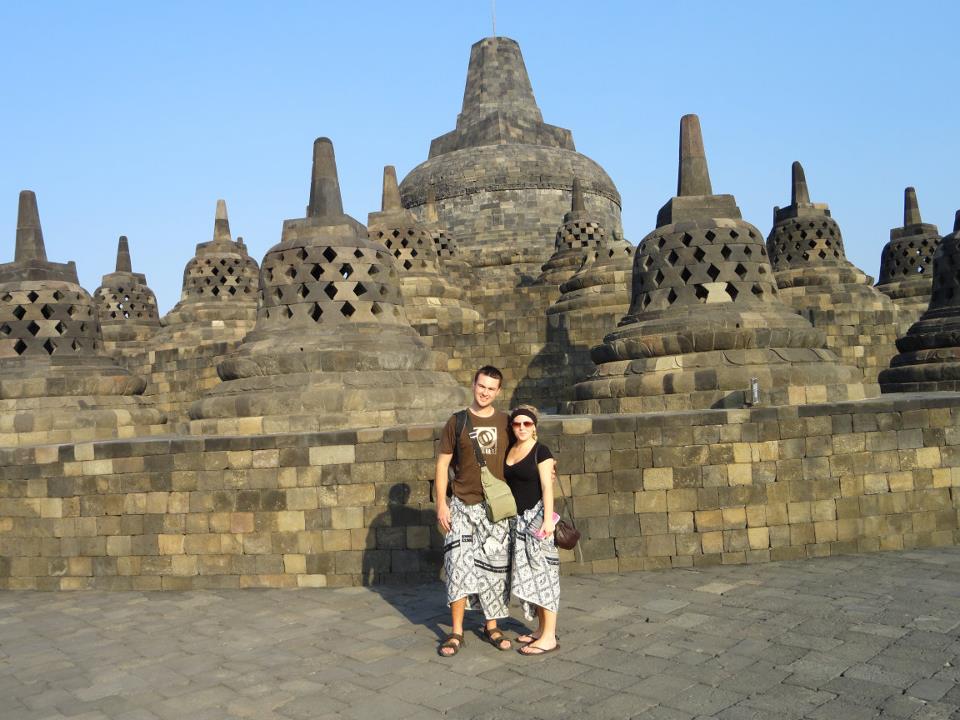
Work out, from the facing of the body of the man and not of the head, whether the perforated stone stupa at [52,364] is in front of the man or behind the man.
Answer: behind

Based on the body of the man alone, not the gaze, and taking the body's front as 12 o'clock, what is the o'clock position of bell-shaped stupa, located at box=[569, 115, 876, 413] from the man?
The bell-shaped stupa is roughly at 7 o'clock from the man.

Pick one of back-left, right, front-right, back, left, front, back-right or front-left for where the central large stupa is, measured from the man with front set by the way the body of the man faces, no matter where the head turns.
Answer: back

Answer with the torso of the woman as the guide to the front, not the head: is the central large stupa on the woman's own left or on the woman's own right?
on the woman's own right

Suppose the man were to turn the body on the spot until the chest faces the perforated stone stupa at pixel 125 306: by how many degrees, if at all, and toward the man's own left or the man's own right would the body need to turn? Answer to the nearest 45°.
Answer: approximately 135° to the man's own right

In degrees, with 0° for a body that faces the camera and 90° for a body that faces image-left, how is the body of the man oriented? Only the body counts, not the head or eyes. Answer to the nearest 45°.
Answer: approximately 0°
